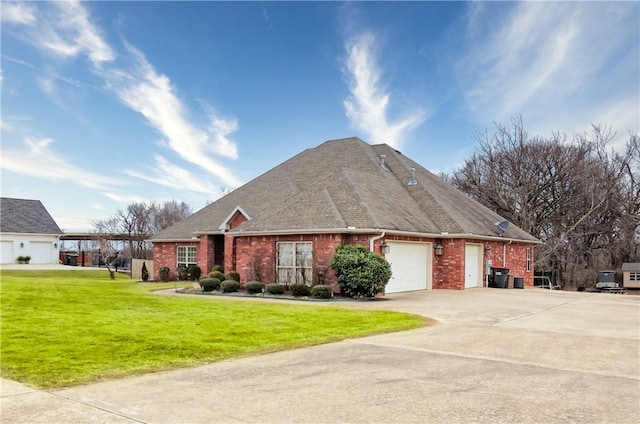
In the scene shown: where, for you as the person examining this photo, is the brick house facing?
facing the viewer and to the left of the viewer

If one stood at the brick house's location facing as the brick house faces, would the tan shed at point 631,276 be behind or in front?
behind

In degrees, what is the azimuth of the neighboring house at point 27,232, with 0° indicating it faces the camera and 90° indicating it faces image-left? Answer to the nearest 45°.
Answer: approximately 0°

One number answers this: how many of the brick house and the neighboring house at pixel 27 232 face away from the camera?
0

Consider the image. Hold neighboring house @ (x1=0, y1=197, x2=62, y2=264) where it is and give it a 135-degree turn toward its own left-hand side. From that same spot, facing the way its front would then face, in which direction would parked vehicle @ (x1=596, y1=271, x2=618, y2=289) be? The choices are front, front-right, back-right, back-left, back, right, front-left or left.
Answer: right

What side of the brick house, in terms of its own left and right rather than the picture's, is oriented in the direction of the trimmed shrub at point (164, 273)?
right
